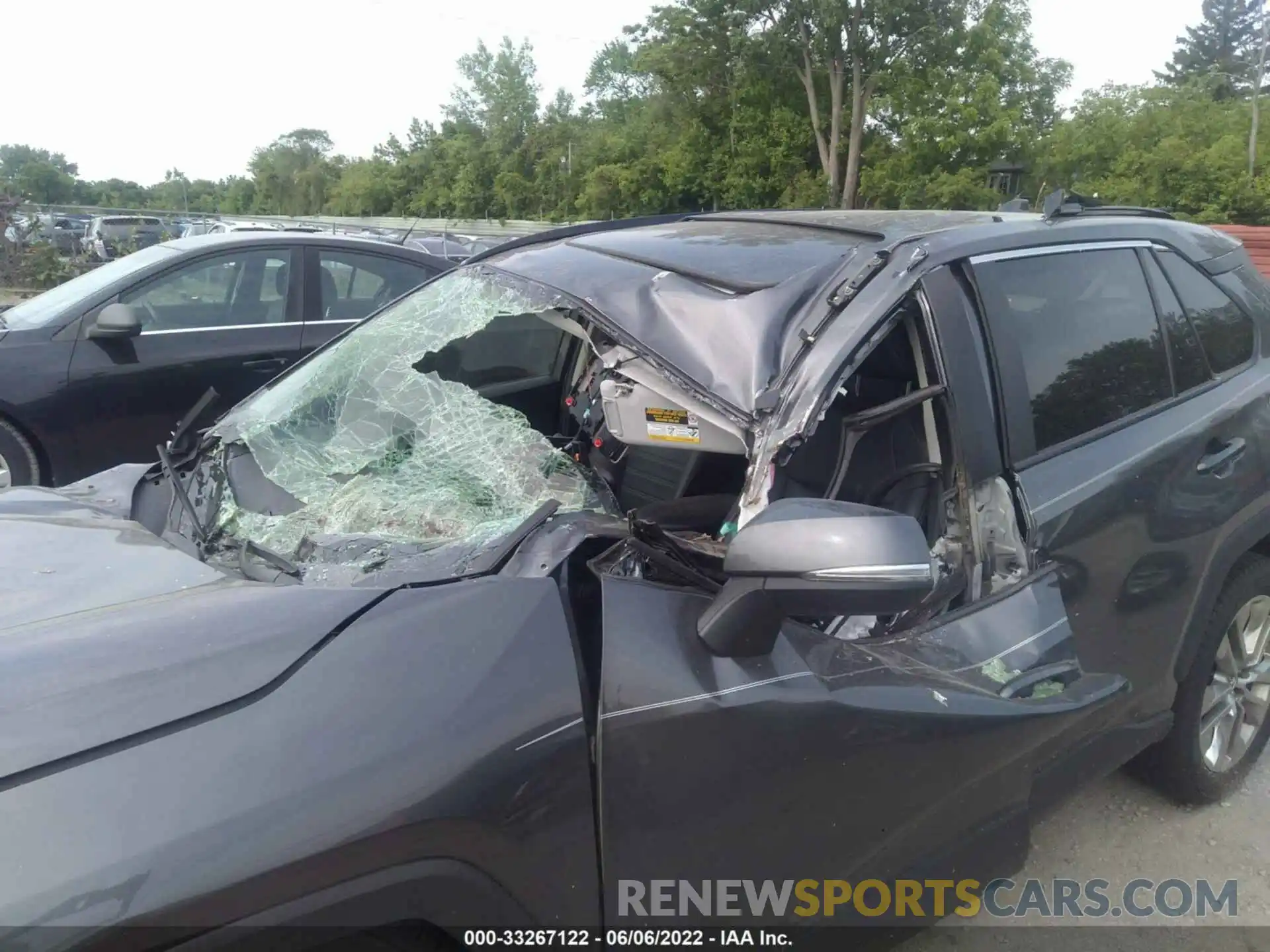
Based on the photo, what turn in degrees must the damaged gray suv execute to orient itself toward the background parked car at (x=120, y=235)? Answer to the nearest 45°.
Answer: approximately 90° to its right

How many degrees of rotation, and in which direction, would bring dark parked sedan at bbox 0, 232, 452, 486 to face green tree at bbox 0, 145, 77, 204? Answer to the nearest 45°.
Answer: approximately 90° to its right

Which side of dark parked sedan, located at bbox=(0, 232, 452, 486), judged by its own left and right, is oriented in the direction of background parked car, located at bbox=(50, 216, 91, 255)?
right

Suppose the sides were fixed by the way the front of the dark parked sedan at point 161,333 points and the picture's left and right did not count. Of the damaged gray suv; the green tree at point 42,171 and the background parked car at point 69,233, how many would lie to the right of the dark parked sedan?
2

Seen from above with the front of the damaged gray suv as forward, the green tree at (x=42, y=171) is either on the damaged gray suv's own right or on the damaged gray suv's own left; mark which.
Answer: on the damaged gray suv's own right

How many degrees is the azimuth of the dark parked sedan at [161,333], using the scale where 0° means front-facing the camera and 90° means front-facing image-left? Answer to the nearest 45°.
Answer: approximately 90°

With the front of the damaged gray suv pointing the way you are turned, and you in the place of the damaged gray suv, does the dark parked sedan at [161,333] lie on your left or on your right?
on your right

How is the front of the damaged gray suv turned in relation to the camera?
facing the viewer and to the left of the viewer

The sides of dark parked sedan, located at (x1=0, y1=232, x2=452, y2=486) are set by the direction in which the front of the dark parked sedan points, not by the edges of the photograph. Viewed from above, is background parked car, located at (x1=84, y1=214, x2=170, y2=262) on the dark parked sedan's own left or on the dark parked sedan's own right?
on the dark parked sedan's own right

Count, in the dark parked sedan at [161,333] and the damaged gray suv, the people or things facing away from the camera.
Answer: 0

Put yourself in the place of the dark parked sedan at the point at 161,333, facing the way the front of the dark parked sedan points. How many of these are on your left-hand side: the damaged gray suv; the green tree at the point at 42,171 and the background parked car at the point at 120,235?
1

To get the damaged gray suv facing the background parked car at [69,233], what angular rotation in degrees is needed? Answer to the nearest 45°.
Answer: approximately 90° to its right
